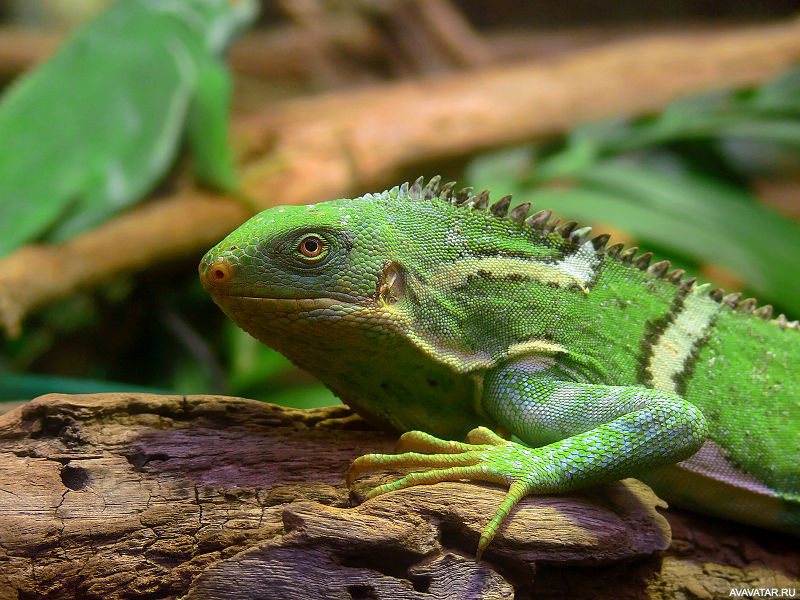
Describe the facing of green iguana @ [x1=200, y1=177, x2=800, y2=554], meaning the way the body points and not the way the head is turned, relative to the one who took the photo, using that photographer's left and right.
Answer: facing to the left of the viewer
